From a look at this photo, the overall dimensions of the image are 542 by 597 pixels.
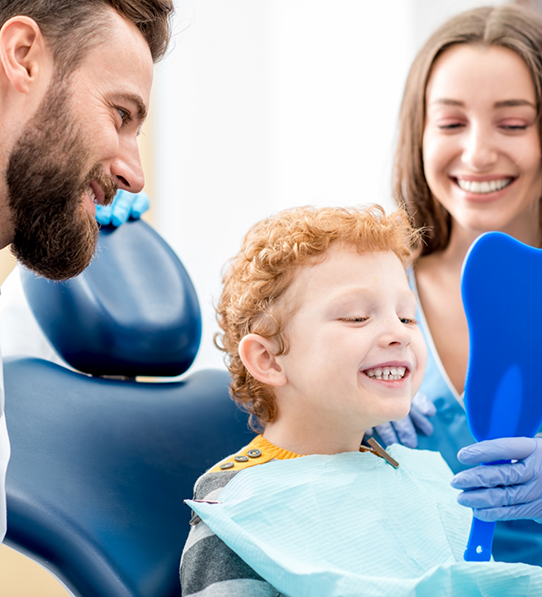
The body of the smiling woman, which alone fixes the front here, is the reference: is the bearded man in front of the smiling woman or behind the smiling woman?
in front

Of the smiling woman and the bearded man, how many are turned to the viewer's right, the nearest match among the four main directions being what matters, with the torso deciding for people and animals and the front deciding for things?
1

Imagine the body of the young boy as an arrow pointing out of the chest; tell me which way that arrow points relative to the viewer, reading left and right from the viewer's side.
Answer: facing the viewer and to the right of the viewer

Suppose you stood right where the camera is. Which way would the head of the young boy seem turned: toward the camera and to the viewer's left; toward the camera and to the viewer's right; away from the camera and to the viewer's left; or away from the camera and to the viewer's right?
toward the camera and to the viewer's right

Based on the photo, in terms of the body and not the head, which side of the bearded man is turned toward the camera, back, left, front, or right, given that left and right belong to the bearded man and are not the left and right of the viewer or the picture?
right

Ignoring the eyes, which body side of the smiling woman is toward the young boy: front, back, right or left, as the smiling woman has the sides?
front

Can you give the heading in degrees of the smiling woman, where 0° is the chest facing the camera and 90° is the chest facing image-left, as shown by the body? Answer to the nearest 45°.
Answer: approximately 0°

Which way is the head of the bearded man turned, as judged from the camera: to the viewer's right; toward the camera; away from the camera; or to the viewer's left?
to the viewer's right
